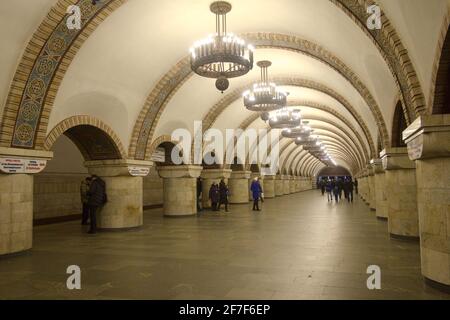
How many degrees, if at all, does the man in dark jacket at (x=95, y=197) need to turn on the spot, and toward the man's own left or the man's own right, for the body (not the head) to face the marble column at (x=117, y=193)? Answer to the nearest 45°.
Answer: approximately 135° to the man's own right

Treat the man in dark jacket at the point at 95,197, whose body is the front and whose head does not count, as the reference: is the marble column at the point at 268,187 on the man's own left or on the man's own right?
on the man's own right

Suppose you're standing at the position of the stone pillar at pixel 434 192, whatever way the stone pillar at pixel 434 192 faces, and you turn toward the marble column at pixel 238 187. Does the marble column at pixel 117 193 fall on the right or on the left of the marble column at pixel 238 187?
left

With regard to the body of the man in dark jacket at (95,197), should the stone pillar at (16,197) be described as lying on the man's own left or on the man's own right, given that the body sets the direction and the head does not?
on the man's own left

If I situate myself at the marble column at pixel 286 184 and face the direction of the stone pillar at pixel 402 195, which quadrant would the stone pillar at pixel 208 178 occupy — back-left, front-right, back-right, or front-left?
front-right

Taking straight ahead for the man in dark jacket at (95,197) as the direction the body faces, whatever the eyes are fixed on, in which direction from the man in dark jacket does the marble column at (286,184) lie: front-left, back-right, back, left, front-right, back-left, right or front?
back-right

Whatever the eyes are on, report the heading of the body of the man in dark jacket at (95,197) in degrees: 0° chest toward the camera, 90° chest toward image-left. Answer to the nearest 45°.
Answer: approximately 90°

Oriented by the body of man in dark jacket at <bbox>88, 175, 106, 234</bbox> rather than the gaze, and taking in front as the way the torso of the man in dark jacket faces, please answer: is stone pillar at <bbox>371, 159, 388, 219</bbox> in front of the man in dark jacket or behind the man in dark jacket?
behind

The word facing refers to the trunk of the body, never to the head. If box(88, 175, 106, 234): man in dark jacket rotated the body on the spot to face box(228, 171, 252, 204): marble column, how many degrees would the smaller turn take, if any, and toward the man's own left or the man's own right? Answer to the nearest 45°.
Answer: approximately 135° to the man's own right

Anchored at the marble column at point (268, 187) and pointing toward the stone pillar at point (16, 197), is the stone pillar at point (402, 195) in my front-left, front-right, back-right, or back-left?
front-left

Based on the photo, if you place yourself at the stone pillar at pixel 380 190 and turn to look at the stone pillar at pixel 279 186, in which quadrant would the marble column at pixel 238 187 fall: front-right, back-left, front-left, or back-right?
front-left

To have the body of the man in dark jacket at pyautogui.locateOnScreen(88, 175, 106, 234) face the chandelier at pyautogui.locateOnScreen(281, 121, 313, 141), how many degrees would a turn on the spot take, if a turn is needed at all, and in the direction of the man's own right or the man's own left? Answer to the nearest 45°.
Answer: approximately 135° to the man's own right

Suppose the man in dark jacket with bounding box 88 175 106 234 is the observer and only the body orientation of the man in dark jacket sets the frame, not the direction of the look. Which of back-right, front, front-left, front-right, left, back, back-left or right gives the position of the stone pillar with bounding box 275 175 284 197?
back-right
